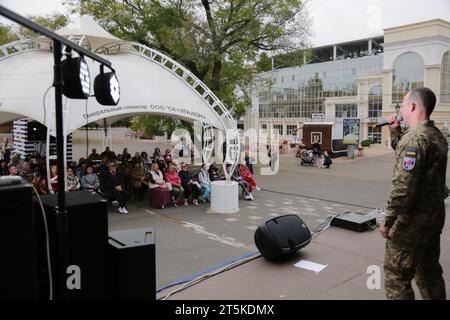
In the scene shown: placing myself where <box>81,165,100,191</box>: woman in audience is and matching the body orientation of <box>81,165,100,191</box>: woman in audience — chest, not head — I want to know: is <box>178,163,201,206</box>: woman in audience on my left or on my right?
on my left

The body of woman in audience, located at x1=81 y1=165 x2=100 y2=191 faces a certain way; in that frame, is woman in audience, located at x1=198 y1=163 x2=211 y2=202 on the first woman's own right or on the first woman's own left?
on the first woman's own left

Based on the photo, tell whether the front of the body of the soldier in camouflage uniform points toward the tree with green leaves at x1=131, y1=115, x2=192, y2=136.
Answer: yes

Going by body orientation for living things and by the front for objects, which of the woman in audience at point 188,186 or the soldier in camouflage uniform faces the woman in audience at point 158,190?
the soldier in camouflage uniform

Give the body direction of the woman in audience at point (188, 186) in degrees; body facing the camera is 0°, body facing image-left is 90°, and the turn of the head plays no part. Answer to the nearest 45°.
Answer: approximately 315°

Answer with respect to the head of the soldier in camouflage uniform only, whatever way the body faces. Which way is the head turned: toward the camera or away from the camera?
away from the camera

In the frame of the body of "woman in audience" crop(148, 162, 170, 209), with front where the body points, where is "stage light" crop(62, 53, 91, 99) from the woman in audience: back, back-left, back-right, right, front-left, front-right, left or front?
front-right

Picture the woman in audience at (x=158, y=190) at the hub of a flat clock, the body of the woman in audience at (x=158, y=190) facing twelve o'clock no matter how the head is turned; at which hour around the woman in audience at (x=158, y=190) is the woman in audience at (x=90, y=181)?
the woman in audience at (x=90, y=181) is roughly at 4 o'clock from the woman in audience at (x=158, y=190).

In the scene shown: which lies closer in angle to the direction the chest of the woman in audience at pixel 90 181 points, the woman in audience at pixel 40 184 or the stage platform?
the stage platform

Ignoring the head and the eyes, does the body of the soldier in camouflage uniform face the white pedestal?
yes
